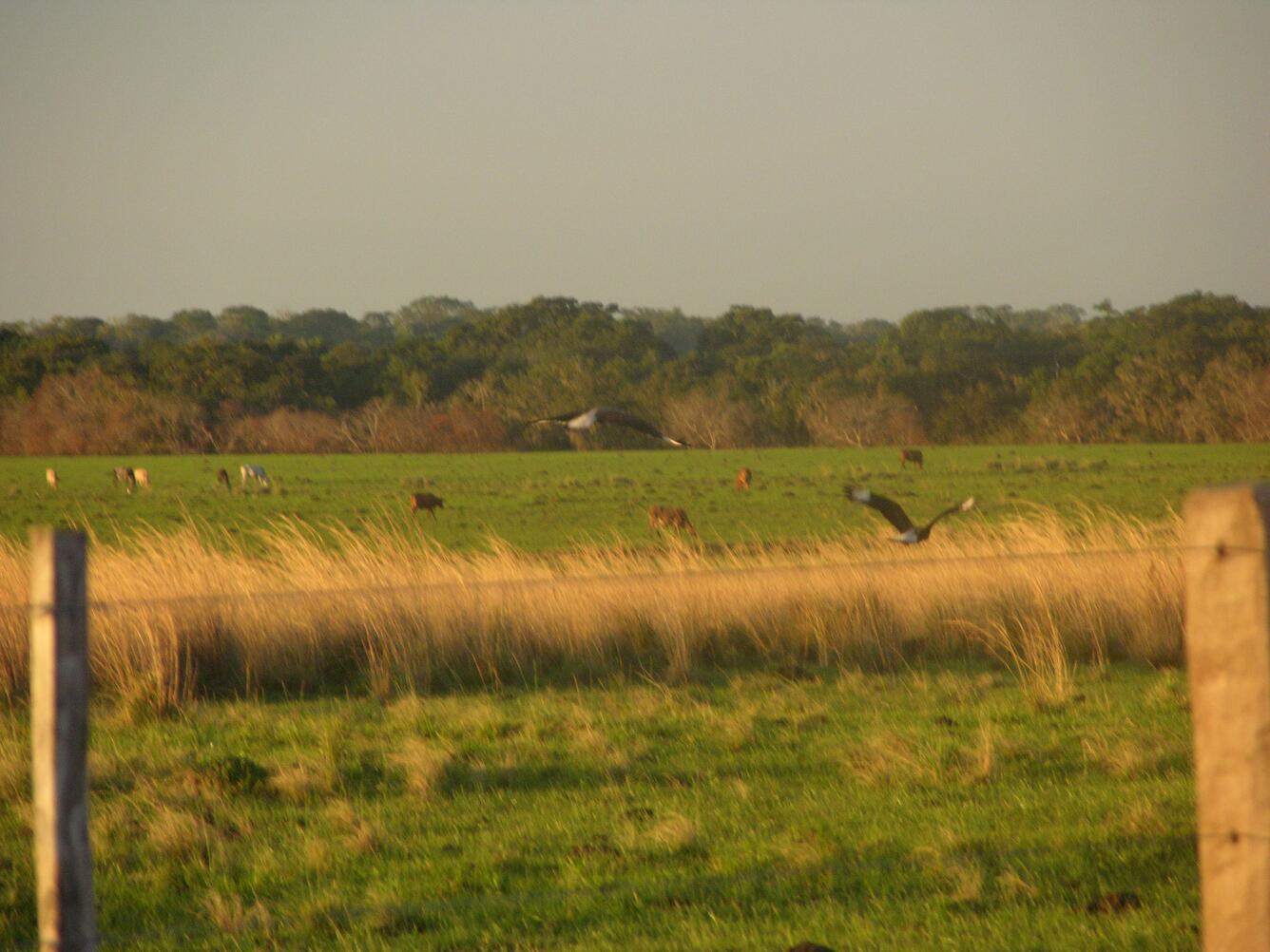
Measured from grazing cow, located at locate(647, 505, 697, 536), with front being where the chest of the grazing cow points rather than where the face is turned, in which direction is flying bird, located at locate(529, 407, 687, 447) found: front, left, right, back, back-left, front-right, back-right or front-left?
right

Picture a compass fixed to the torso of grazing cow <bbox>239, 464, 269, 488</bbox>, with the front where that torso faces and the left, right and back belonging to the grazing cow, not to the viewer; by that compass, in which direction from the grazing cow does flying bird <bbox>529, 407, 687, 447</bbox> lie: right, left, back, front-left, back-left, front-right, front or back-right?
right
